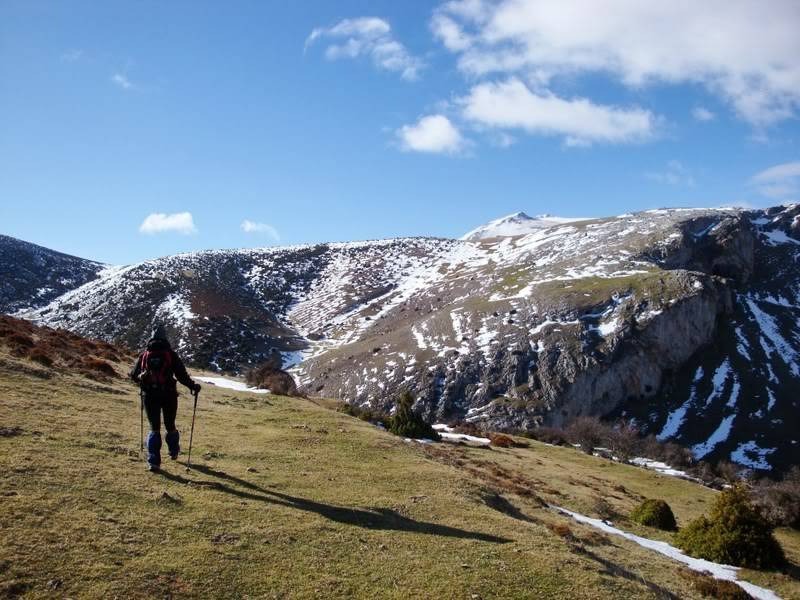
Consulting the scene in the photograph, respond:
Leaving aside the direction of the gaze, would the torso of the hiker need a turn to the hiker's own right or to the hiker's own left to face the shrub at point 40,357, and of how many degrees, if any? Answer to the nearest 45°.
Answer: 0° — they already face it

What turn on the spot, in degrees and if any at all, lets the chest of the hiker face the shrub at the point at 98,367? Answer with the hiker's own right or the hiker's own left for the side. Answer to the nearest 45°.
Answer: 0° — they already face it

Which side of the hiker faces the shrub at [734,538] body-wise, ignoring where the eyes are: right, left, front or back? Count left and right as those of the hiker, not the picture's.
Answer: right

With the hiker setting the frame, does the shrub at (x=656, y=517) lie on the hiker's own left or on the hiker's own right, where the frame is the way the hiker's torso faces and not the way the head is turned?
on the hiker's own right

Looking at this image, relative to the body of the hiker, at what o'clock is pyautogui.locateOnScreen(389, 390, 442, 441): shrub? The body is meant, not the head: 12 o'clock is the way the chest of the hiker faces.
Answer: The shrub is roughly at 1 o'clock from the hiker.

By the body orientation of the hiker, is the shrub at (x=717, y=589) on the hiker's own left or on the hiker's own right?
on the hiker's own right

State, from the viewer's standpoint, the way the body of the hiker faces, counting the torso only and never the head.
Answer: away from the camera
